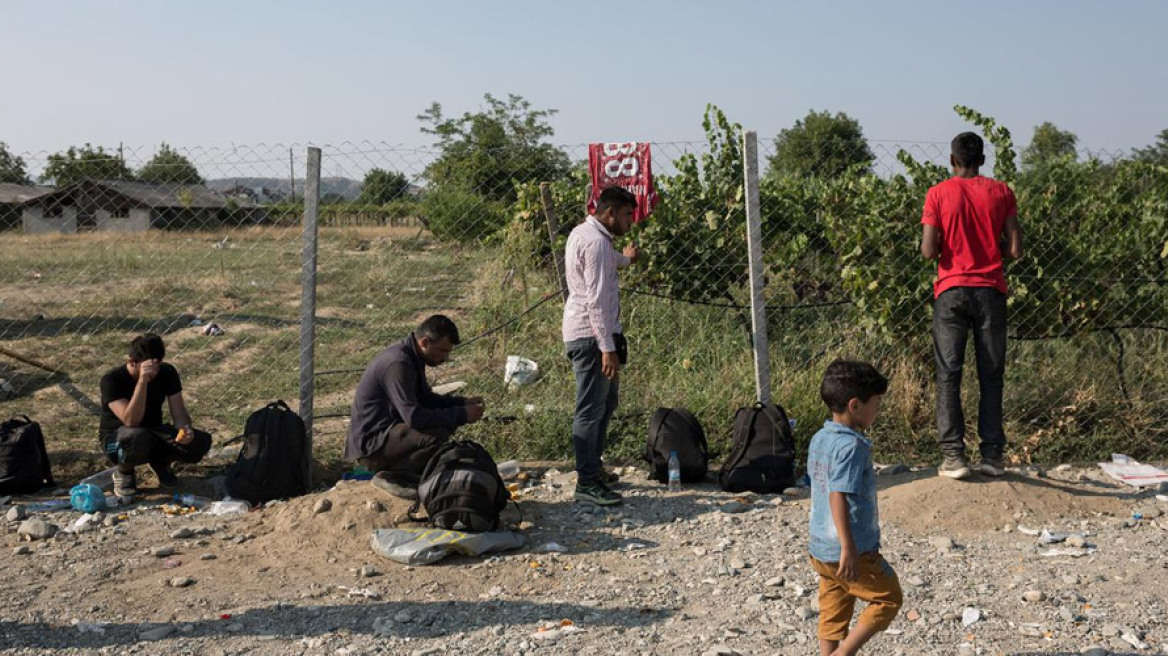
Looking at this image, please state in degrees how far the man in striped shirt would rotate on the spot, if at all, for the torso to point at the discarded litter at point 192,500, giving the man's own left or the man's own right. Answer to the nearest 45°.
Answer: approximately 180°

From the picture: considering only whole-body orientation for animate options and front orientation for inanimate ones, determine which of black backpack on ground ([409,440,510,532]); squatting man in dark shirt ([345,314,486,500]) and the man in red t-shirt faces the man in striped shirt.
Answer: the squatting man in dark shirt

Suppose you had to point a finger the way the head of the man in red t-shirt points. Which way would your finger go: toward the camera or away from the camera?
away from the camera

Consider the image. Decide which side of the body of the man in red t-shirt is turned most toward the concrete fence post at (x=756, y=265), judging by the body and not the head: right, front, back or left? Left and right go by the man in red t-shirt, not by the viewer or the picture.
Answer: left

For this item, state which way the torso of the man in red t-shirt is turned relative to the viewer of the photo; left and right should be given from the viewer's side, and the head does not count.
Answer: facing away from the viewer

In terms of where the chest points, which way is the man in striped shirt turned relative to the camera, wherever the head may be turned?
to the viewer's right

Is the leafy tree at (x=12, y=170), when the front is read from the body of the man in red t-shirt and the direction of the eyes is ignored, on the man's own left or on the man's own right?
on the man's own left

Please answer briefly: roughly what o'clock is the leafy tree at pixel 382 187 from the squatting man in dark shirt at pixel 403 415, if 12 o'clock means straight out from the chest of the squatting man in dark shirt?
The leafy tree is roughly at 9 o'clock from the squatting man in dark shirt.

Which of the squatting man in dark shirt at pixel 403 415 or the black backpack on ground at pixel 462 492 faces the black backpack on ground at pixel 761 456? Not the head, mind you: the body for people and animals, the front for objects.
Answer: the squatting man in dark shirt

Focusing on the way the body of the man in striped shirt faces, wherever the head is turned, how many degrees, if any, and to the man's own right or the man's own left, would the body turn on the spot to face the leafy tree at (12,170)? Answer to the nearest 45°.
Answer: approximately 180°

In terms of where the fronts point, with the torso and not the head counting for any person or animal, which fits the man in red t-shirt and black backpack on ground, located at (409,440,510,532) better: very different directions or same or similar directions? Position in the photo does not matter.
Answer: very different directions

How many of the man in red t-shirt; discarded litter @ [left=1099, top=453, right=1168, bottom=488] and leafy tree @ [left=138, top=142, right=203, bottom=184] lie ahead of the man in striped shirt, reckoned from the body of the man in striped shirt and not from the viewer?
2

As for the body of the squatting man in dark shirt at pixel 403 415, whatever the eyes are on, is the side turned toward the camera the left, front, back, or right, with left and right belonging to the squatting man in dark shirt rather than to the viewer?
right
